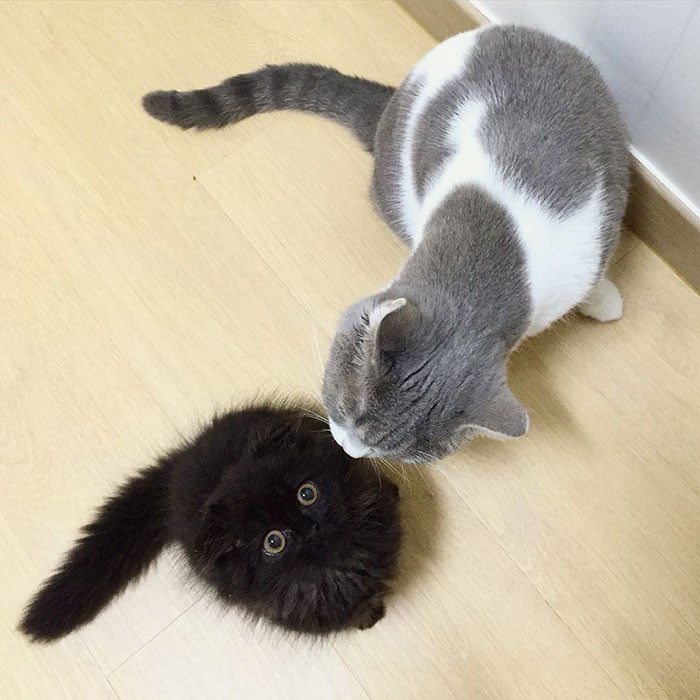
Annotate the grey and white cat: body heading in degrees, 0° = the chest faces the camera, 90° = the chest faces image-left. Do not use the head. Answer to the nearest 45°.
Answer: approximately 45°

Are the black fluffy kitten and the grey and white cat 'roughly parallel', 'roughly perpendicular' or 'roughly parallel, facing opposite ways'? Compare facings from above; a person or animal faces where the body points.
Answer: roughly perpendicular

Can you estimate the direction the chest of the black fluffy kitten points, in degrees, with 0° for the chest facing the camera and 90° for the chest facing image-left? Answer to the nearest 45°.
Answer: approximately 315°
